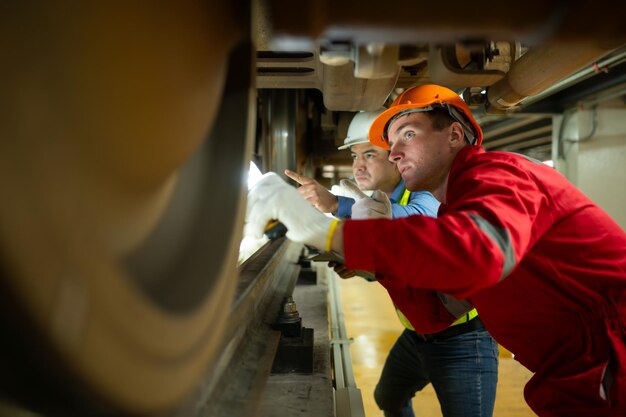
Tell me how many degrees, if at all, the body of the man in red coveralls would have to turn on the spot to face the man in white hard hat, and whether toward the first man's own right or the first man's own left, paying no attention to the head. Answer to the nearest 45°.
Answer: approximately 90° to the first man's own right

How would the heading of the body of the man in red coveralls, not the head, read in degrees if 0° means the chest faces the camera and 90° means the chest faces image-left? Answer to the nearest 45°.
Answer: approximately 90°

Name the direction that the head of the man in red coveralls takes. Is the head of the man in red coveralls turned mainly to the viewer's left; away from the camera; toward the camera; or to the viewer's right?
to the viewer's left

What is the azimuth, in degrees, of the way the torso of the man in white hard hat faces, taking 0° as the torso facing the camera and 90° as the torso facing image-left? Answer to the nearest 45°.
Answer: approximately 45°
